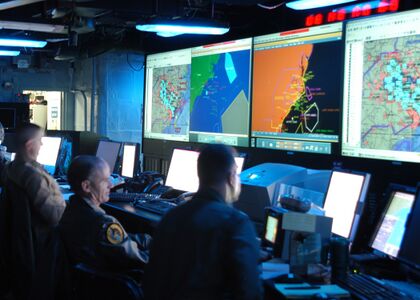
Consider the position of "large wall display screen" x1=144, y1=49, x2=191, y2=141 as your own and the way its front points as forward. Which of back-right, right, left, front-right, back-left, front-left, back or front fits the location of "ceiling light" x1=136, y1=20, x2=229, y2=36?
front-left

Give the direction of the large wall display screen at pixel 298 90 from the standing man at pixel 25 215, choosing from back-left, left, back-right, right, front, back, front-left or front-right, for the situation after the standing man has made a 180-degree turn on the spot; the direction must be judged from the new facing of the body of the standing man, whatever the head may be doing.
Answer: back-left

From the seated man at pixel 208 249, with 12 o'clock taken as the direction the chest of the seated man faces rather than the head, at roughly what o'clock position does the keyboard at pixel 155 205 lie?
The keyboard is roughly at 10 o'clock from the seated man.

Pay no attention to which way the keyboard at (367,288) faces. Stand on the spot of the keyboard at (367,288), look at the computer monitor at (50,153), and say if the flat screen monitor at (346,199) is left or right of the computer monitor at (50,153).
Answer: right

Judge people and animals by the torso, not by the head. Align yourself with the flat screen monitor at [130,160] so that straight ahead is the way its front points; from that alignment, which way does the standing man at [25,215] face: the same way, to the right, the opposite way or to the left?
the opposite way

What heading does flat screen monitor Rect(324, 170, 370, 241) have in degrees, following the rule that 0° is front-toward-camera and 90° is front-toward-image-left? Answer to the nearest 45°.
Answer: approximately 45°

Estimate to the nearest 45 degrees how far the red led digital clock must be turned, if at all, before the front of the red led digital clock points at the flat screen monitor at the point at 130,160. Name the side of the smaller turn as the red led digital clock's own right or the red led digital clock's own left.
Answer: approximately 45° to the red led digital clock's own right

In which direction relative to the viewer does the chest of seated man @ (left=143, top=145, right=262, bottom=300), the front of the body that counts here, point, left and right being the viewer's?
facing away from the viewer and to the right of the viewer

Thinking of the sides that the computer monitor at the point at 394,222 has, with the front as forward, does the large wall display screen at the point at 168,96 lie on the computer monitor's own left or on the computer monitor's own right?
on the computer monitor's own right

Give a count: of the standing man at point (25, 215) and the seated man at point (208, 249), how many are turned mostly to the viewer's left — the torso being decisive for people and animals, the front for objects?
0

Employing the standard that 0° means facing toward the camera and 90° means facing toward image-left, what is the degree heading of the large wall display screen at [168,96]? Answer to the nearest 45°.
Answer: approximately 45°

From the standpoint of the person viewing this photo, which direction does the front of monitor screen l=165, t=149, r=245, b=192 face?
facing the viewer and to the left of the viewer

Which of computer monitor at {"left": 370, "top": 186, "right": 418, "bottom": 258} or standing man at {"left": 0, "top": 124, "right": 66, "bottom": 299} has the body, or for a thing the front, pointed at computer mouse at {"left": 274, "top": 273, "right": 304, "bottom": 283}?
the computer monitor

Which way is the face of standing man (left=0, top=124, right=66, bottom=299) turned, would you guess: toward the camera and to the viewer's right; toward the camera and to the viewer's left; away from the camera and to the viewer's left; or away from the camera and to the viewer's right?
away from the camera and to the viewer's right
